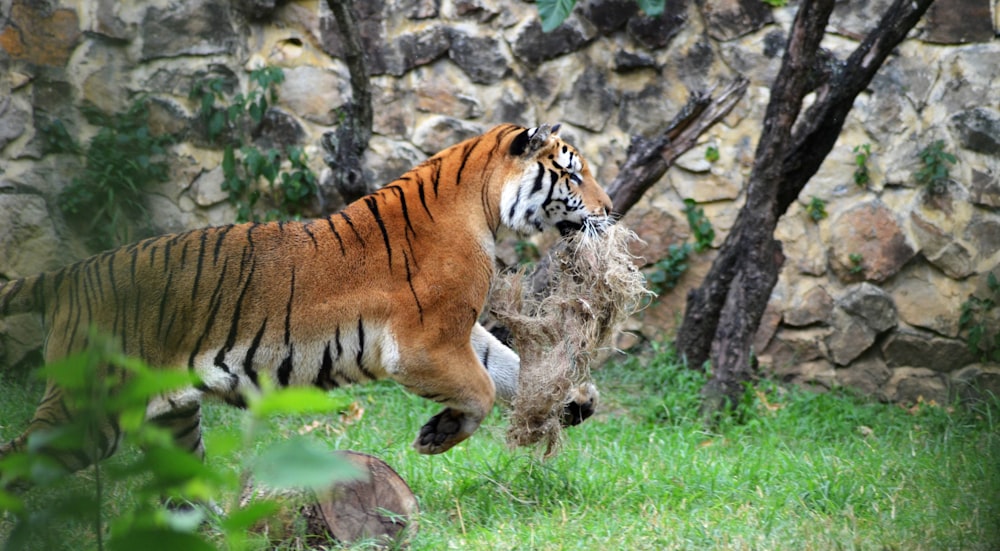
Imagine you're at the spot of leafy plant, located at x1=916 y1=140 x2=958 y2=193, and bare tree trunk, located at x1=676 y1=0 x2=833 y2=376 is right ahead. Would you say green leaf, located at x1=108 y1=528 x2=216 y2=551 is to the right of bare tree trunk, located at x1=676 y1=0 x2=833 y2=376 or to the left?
left

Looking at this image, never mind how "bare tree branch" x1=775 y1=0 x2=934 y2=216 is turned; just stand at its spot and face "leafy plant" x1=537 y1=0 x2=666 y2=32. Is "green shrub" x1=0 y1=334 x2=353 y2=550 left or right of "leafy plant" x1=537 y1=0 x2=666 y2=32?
left

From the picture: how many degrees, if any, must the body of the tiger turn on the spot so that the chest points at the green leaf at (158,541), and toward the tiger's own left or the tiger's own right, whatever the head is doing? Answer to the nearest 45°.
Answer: approximately 90° to the tiger's own right

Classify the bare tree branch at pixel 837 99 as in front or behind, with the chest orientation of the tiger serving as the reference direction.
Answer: in front

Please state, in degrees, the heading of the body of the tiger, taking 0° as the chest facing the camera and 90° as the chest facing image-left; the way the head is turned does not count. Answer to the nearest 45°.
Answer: approximately 270°

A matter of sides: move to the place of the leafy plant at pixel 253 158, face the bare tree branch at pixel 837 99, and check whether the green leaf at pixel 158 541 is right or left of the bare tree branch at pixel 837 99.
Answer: right

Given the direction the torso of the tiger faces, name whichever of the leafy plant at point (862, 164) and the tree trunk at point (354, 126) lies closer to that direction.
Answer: the leafy plant

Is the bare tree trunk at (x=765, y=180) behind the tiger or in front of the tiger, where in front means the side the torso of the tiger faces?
in front

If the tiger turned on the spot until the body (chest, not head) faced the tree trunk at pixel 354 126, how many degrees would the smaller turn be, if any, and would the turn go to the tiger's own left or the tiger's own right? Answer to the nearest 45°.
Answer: approximately 90° to the tiger's own left

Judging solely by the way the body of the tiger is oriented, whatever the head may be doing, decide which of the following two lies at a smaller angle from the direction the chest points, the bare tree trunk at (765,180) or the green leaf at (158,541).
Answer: the bare tree trunk
